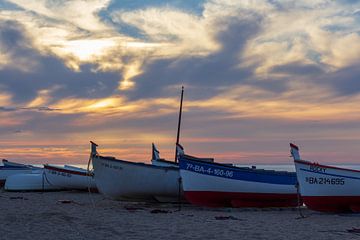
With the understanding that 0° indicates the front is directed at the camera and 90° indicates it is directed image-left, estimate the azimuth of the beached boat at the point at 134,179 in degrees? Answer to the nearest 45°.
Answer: approximately 90°

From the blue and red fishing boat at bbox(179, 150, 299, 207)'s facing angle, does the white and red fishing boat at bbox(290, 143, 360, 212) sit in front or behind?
behind

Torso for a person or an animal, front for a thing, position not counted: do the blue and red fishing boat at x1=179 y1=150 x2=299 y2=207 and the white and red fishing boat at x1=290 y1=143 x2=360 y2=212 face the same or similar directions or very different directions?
same or similar directions

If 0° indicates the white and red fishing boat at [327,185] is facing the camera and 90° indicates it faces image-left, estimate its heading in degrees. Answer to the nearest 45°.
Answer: approximately 90°

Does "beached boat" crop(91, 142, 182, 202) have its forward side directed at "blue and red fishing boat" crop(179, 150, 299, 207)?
no

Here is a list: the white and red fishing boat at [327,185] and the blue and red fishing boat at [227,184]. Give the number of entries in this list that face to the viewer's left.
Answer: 2

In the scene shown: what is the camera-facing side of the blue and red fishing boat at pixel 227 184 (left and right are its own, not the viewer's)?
left

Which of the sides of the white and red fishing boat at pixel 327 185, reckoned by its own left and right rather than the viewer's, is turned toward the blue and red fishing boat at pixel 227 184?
front

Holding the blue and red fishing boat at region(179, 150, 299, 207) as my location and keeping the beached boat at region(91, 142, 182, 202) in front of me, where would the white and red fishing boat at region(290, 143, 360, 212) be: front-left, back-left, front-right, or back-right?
back-left

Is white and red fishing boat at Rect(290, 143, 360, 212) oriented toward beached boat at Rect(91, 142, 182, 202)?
yes

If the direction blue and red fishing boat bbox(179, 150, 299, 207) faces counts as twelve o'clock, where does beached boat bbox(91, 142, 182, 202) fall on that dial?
The beached boat is roughly at 12 o'clock from the blue and red fishing boat.

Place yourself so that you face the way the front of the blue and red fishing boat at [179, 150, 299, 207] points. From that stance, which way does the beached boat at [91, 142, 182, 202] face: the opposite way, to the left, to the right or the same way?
the same way
